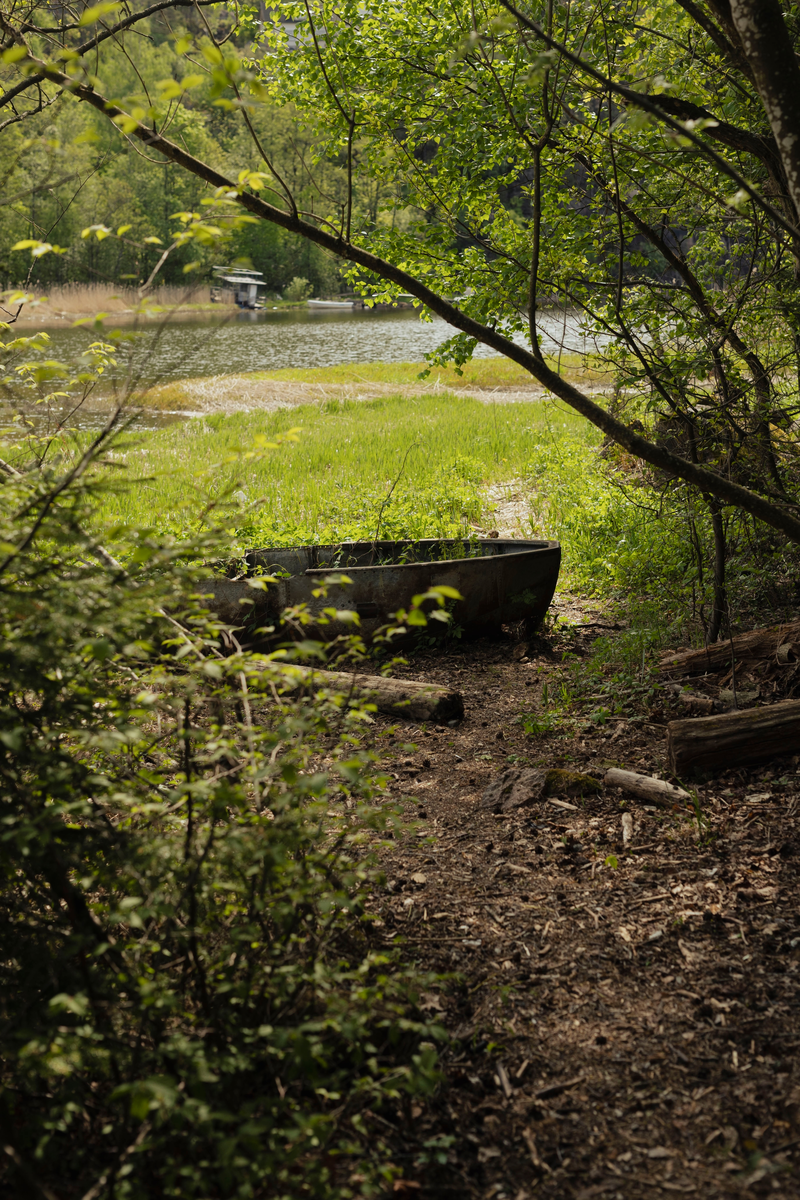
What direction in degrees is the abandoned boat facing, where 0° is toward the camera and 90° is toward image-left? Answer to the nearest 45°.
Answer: approximately 270°

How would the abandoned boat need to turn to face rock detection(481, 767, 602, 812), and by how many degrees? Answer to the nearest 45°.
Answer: approximately 90° to its right

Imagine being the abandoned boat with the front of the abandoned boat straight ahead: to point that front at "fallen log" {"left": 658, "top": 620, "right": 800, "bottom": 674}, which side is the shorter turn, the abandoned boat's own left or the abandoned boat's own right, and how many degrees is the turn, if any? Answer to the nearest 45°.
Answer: approximately 45° to the abandoned boat's own right

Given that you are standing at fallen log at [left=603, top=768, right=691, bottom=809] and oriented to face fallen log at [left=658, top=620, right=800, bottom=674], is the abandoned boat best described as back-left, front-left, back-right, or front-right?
front-left

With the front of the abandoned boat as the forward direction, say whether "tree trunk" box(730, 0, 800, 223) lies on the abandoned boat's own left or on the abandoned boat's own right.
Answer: on the abandoned boat's own right

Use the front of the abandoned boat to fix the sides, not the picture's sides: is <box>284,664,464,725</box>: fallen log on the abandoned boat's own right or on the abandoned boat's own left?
on the abandoned boat's own right

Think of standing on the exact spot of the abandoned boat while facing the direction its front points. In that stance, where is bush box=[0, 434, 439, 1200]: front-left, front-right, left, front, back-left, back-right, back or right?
right

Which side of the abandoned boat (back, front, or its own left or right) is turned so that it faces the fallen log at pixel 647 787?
right
